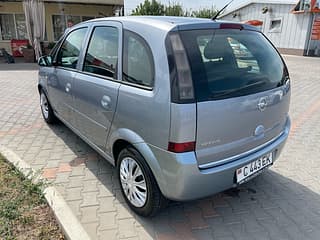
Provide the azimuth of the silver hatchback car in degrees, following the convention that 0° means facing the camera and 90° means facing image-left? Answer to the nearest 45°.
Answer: approximately 135°

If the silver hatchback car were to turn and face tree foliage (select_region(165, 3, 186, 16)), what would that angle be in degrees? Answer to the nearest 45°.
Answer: approximately 45° to its right

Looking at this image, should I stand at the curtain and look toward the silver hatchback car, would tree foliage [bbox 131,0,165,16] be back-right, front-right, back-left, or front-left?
back-left

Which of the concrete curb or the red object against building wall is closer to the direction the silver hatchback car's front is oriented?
the red object against building wall

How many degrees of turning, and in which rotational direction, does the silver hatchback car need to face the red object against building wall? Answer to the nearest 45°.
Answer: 0° — it already faces it

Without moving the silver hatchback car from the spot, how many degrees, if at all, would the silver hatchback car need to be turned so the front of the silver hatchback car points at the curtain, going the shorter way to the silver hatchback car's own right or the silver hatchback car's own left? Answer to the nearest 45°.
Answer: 0° — it already faces it

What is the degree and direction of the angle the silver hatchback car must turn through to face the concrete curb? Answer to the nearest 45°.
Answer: approximately 45° to its left
